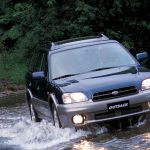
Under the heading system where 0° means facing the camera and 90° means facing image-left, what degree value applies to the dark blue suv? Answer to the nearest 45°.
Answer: approximately 315°
